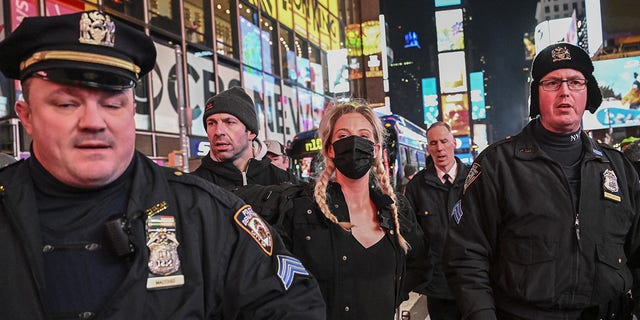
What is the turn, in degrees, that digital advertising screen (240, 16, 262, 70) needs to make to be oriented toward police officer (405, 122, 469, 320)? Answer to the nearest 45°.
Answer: approximately 45° to its right

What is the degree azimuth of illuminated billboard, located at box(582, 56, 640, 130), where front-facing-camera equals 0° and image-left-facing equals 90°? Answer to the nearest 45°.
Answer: approximately 45°

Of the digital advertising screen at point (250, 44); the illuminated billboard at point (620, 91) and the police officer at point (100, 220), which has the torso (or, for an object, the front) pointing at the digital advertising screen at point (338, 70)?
the illuminated billboard

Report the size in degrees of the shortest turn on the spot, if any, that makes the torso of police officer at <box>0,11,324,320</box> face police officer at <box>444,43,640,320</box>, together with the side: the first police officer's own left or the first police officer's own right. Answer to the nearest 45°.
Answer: approximately 90° to the first police officer's own left

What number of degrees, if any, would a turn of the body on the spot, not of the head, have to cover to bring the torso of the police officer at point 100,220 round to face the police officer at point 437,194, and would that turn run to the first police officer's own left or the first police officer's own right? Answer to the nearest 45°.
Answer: approximately 135° to the first police officer's own left

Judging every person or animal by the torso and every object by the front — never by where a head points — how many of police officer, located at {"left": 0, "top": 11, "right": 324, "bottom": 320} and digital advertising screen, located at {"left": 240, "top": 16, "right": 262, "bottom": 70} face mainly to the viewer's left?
0

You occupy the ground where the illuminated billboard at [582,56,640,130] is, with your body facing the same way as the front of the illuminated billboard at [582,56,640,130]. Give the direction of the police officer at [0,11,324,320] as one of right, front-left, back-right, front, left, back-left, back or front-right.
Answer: front-left

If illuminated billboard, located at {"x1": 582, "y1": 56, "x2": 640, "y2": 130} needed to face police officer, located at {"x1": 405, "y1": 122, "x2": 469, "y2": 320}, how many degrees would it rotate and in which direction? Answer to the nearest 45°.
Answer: approximately 45° to its left

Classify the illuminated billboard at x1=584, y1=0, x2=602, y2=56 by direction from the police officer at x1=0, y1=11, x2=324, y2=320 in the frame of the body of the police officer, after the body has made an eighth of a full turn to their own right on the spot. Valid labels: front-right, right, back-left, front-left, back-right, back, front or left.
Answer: back

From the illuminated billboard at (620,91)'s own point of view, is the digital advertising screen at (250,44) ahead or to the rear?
ahead

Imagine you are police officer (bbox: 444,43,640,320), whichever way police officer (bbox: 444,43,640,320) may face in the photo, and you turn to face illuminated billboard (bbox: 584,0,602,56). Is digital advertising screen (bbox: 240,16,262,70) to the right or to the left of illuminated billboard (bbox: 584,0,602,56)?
left

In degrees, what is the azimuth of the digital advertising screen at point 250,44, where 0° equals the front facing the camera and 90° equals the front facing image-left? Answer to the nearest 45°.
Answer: approximately 315°

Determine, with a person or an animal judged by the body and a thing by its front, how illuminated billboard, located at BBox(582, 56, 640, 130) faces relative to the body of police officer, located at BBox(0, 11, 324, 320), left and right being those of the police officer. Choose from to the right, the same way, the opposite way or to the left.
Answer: the same way
